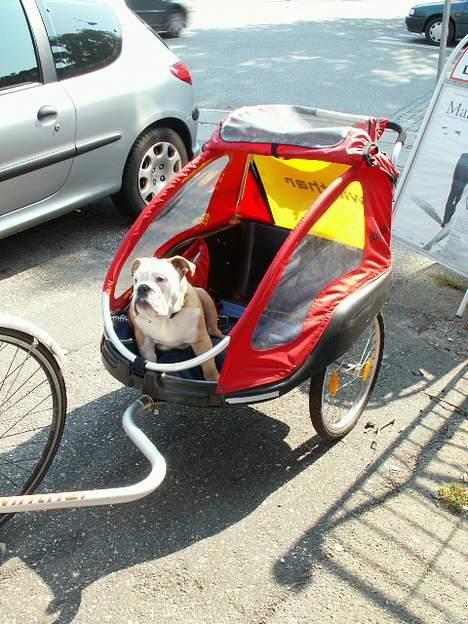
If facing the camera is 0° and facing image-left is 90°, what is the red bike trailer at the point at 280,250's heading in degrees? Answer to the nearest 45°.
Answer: approximately 45°

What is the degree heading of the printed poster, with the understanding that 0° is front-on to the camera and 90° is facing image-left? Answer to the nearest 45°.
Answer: approximately 45°

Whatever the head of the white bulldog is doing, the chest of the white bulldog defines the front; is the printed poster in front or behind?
behind

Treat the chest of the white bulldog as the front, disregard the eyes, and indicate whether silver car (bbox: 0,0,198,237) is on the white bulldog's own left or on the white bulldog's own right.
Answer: on the white bulldog's own right

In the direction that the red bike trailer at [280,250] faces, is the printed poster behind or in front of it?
behind

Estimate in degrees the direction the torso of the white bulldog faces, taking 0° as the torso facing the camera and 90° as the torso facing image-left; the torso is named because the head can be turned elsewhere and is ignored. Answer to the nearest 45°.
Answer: approximately 45°

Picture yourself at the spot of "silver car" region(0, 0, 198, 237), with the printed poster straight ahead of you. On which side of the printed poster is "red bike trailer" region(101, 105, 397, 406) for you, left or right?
right
